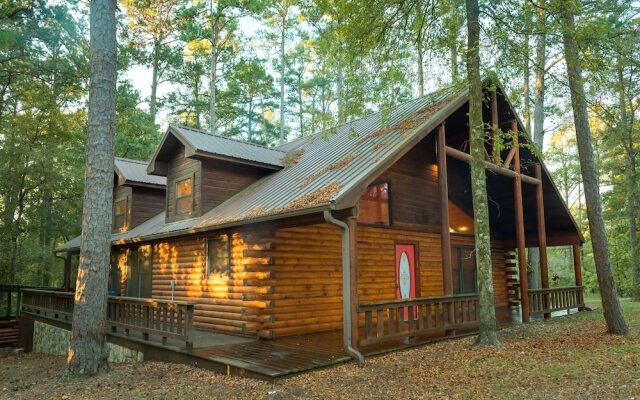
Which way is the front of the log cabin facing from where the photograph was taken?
facing the viewer and to the right of the viewer
